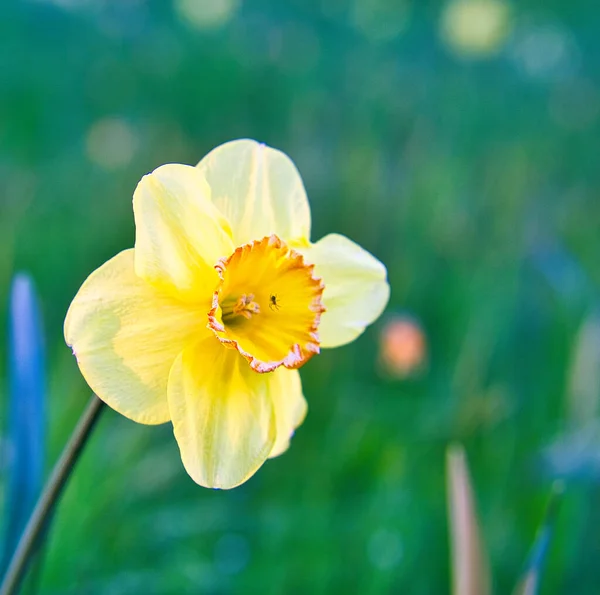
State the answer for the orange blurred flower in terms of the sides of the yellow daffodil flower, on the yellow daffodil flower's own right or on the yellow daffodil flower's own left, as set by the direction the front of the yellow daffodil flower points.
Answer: on the yellow daffodil flower's own left

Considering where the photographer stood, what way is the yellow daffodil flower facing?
facing the viewer and to the right of the viewer
